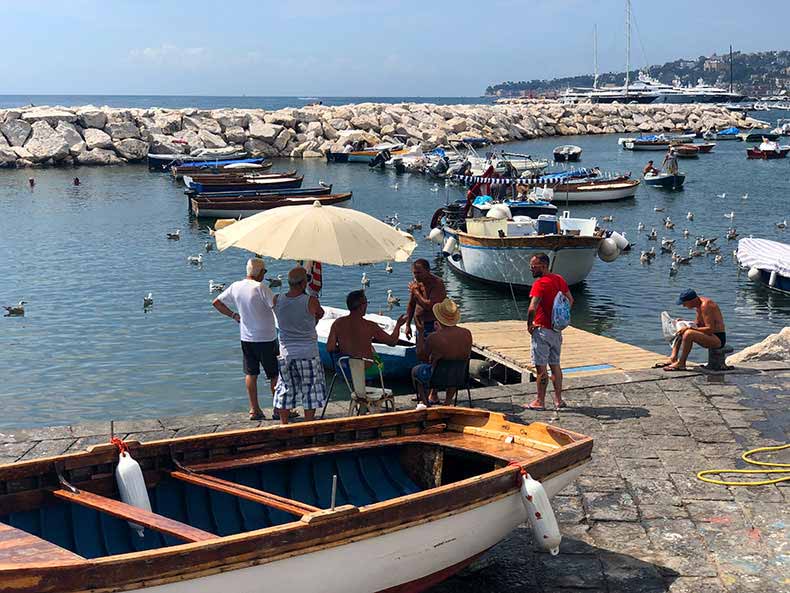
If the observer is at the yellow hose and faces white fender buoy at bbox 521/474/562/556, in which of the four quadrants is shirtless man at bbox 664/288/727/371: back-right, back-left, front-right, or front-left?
back-right

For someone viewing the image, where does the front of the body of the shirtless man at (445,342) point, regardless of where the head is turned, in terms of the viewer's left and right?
facing away from the viewer and to the left of the viewer

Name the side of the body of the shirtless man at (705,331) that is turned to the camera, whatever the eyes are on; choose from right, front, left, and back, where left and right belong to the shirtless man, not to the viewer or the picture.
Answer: left

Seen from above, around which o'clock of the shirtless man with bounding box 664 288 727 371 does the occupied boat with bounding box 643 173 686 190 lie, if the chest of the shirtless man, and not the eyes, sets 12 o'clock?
The occupied boat is roughly at 3 o'clock from the shirtless man.

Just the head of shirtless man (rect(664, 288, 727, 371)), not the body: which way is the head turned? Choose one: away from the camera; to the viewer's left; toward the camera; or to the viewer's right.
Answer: to the viewer's left

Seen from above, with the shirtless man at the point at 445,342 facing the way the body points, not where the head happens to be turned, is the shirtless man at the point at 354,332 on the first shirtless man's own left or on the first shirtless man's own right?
on the first shirtless man's own left

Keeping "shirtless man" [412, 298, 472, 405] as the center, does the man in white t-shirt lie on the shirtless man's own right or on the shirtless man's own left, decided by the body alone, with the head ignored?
on the shirtless man's own left

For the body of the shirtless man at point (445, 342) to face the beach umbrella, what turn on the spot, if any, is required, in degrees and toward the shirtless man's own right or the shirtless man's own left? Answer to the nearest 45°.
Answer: approximately 45° to the shirtless man's own left
